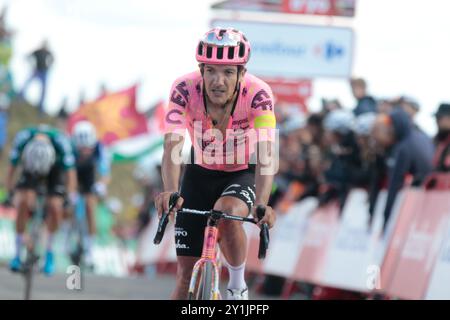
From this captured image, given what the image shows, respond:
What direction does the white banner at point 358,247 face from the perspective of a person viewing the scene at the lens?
facing the viewer and to the left of the viewer

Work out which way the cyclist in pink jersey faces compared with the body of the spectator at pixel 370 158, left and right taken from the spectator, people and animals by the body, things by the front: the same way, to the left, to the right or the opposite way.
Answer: to the left

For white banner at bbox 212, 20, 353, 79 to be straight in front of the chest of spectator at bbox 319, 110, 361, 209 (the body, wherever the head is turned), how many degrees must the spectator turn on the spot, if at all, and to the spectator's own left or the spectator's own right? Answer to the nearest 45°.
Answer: approximately 90° to the spectator's own right

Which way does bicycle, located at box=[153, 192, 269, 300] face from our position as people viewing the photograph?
facing the viewer

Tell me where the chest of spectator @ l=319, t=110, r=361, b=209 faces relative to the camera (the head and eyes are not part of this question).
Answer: to the viewer's left

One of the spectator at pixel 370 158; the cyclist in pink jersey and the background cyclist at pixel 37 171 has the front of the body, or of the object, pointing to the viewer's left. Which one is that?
the spectator

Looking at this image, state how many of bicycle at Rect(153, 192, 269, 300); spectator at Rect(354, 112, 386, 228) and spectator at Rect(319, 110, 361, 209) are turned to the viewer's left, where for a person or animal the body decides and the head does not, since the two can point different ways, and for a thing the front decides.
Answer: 2

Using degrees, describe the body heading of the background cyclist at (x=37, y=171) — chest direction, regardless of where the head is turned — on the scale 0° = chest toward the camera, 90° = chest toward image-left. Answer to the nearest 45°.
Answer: approximately 0°

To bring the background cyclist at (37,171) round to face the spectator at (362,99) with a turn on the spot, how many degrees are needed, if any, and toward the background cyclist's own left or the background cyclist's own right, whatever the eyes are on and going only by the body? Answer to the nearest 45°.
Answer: approximately 90° to the background cyclist's own left

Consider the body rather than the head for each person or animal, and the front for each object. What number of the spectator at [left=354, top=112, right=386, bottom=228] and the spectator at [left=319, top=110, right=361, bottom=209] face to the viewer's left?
2

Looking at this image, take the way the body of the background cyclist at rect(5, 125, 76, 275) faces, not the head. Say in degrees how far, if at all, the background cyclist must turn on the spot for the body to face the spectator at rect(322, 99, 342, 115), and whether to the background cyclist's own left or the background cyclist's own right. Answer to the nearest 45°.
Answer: approximately 90° to the background cyclist's own left

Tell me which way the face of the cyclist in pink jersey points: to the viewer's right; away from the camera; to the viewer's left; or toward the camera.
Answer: toward the camera
